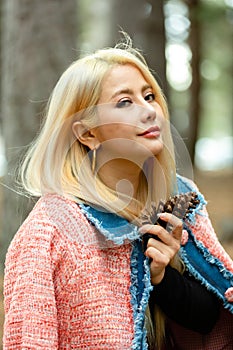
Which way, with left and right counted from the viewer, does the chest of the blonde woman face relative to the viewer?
facing the viewer and to the right of the viewer

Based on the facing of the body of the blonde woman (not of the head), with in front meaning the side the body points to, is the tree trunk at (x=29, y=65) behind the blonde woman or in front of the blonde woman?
behind

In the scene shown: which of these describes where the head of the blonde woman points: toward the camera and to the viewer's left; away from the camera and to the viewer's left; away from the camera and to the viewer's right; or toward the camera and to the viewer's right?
toward the camera and to the viewer's right

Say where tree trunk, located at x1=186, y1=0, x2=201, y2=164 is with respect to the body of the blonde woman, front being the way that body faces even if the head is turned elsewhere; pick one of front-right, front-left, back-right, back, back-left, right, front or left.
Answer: back-left
